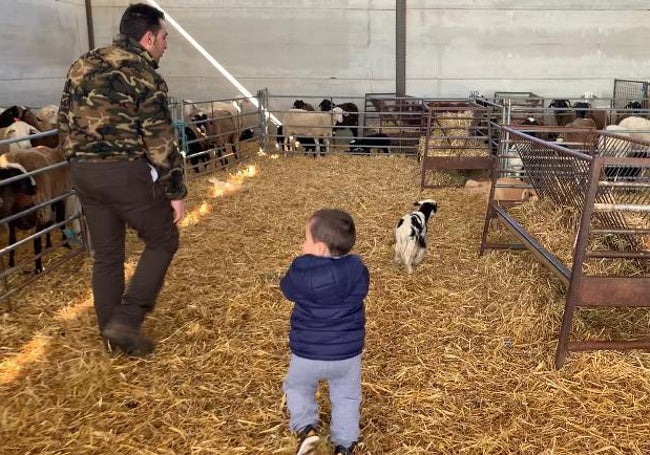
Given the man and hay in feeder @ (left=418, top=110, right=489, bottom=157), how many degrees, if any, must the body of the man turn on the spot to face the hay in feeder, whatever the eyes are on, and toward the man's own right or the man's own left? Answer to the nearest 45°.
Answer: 0° — they already face it

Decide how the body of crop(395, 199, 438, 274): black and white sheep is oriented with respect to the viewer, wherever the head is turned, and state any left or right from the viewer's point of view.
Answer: facing away from the viewer and to the right of the viewer

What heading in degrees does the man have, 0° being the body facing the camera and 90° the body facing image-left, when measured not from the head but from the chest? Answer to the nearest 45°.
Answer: approximately 225°

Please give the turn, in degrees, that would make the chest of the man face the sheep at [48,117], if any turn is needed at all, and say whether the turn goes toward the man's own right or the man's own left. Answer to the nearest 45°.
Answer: approximately 45° to the man's own left

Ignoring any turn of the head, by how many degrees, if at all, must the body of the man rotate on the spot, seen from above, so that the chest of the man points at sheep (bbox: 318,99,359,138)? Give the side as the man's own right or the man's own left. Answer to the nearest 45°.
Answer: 0° — they already face it
